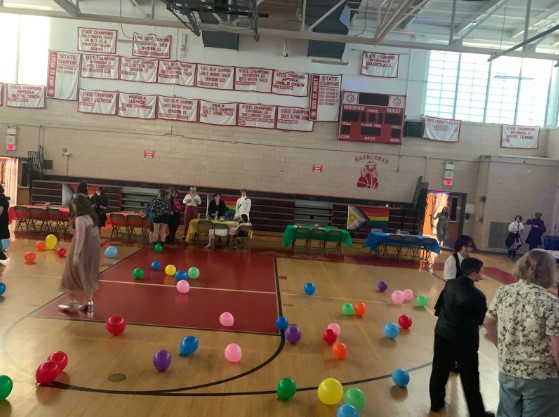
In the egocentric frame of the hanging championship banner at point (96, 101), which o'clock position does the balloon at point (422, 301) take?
The balloon is roughly at 11 o'clock from the hanging championship banner.

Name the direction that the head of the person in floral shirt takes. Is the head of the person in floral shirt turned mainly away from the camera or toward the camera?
away from the camera

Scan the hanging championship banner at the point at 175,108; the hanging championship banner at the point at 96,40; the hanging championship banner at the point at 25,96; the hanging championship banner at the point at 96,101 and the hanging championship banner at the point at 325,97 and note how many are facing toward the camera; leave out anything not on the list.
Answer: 5

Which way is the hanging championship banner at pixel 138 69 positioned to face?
toward the camera

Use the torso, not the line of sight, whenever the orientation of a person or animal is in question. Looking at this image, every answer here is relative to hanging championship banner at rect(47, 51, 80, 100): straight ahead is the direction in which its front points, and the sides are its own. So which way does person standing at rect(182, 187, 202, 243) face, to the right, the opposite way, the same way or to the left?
the same way

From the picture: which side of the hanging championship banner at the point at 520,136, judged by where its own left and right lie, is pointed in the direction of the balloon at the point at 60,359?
front

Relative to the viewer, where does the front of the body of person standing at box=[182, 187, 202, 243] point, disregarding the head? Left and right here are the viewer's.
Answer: facing the viewer

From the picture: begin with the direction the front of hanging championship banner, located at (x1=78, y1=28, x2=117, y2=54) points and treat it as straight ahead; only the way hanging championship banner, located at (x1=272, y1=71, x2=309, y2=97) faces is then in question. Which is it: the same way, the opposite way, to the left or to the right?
the same way

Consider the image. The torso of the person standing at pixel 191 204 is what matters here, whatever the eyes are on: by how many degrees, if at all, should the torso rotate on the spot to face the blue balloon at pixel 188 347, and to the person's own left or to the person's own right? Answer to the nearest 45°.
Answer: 0° — they already face it

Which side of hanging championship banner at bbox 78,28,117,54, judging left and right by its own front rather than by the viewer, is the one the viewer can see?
front

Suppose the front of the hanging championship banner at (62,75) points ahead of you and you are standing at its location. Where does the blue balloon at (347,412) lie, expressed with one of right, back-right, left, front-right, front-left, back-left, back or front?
front

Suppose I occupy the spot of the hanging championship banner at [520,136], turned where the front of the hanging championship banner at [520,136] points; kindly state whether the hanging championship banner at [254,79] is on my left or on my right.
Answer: on my right

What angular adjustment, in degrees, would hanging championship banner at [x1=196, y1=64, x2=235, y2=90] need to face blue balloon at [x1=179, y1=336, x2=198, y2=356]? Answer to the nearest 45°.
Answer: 0° — it already faces it

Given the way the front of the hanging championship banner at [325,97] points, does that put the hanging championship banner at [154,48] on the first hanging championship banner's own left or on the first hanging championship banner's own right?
on the first hanging championship banner's own right

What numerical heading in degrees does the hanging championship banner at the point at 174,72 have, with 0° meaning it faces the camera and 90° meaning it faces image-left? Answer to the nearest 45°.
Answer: approximately 0°

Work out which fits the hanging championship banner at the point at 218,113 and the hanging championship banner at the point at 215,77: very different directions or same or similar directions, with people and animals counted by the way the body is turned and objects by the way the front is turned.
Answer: same or similar directions

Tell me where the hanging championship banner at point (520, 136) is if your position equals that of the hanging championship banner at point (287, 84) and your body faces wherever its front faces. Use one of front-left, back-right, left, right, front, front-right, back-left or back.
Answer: left

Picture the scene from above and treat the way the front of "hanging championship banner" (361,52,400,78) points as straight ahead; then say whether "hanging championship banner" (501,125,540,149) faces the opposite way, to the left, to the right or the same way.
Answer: the same way

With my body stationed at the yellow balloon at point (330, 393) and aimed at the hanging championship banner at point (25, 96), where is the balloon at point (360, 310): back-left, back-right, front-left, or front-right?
front-right

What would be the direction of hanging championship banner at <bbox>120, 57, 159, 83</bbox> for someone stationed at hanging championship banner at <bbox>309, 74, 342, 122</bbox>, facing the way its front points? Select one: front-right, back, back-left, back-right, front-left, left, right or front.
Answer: right

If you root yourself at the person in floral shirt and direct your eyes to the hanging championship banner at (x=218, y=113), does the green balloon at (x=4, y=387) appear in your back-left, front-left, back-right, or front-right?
front-left
